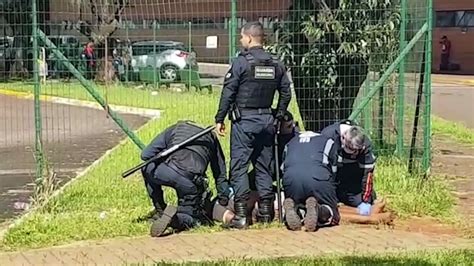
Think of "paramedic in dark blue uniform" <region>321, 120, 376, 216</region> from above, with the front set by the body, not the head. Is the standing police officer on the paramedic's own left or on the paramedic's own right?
on the paramedic's own right

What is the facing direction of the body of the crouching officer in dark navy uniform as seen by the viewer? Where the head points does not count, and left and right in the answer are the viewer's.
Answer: facing away from the viewer and to the right of the viewer

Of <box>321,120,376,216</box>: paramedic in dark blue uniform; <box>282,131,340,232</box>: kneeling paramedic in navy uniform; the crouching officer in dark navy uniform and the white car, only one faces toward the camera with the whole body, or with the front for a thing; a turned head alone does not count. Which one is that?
the paramedic in dark blue uniform

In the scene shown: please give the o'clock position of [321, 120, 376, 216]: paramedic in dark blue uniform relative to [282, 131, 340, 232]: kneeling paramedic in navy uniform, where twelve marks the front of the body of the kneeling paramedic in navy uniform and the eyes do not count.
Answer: The paramedic in dark blue uniform is roughly at 2 o'clock from the kneeling paramedic in navy uniform.

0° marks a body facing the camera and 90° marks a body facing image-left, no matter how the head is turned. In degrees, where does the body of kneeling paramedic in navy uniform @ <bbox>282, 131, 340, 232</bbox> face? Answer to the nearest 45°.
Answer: approximately 180°

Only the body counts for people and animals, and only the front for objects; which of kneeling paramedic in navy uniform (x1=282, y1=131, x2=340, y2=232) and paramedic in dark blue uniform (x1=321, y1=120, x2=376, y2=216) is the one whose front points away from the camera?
the kneeling paramedic in navy uniform

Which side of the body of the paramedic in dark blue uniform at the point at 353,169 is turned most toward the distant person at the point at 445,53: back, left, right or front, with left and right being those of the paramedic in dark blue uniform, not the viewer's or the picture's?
back

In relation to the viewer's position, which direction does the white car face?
facing away from the viewer and to the left of the viewer

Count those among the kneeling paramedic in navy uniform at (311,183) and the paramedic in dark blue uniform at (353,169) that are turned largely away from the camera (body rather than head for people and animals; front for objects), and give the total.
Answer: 1

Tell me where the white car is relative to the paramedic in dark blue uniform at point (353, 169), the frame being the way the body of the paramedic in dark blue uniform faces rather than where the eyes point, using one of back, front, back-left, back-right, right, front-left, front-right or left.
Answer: back-right

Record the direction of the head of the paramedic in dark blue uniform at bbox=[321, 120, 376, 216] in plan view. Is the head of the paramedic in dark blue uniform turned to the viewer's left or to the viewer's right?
to the viewer's left
